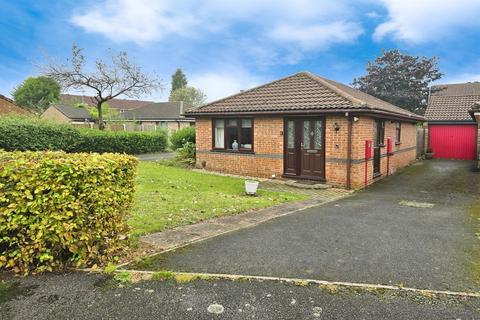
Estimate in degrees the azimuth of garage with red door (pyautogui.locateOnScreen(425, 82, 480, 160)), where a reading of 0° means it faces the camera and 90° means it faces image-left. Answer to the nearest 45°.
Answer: approximately 0°

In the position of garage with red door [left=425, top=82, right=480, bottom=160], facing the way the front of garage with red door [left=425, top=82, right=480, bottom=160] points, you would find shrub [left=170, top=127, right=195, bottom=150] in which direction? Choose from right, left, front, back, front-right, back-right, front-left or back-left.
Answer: front-right

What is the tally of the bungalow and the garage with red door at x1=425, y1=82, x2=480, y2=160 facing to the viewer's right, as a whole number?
0

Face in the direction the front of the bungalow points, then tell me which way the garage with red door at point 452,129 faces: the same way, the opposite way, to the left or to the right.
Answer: the same way

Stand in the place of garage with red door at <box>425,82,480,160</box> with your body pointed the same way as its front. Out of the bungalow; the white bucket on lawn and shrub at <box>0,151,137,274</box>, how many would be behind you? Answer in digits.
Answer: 0

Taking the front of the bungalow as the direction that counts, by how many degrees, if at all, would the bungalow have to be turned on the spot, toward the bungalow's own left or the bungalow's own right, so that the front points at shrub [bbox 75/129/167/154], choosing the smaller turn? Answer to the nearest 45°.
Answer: approximately 90° to the bungalow's own right

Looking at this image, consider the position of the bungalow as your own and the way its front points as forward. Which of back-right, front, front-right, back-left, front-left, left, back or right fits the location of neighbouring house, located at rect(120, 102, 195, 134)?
right

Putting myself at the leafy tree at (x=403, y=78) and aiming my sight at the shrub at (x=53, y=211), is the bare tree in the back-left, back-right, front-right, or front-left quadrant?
front-right

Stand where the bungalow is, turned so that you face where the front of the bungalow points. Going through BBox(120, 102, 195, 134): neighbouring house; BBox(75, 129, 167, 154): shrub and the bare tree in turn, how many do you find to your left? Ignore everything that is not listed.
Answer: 0

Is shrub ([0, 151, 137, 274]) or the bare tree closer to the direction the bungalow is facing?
the shrub

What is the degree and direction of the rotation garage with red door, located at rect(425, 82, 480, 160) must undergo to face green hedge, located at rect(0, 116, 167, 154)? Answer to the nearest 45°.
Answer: approximately 45° to its right

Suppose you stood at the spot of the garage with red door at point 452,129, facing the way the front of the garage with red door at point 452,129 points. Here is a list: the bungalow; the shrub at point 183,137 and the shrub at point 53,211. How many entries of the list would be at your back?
0

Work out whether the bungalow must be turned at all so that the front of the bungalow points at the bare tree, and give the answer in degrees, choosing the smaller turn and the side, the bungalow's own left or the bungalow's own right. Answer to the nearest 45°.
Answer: approximately 90° to the bungalow's own right

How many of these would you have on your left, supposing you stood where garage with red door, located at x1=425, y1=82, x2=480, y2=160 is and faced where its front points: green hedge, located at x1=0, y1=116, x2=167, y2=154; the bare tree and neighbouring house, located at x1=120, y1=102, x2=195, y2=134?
0
